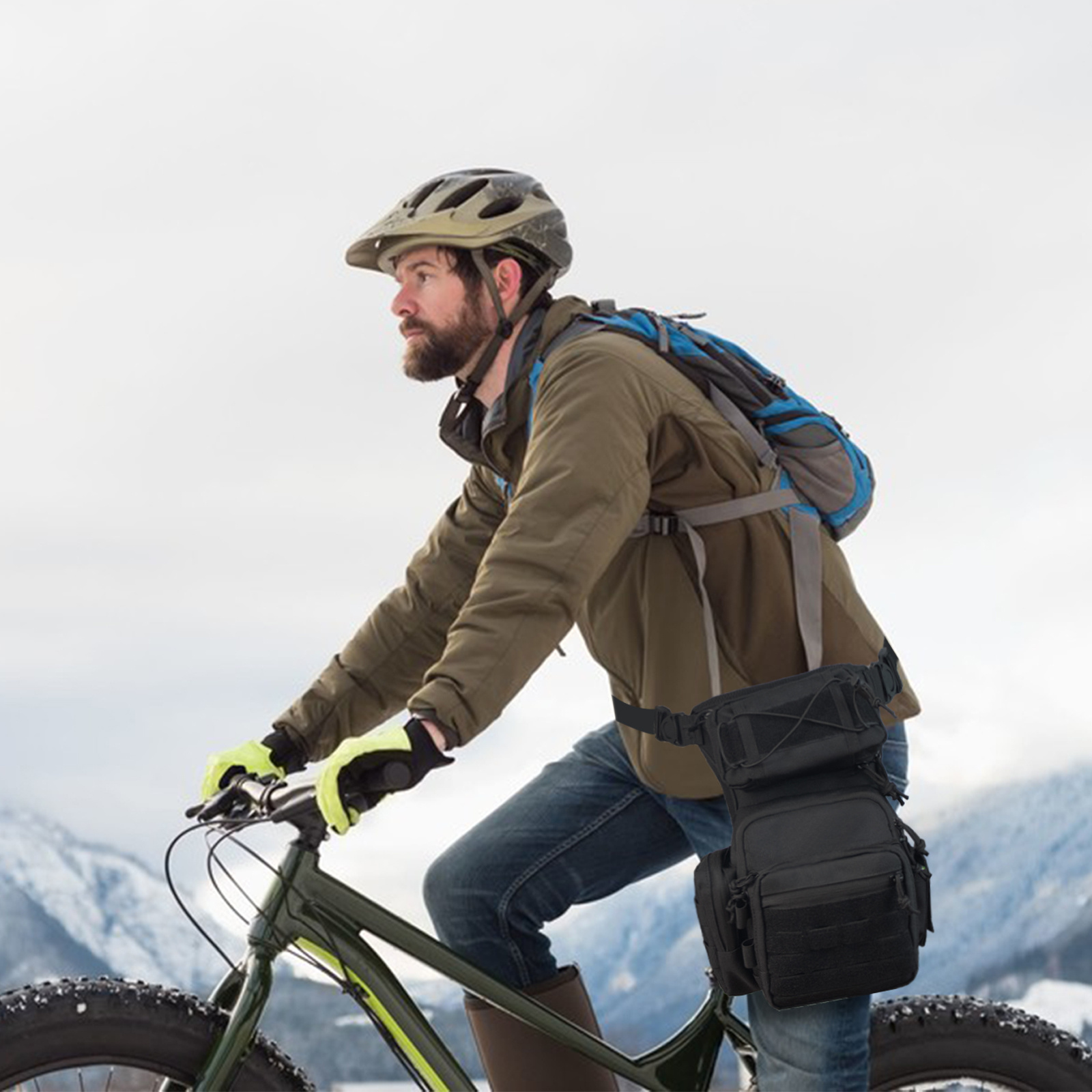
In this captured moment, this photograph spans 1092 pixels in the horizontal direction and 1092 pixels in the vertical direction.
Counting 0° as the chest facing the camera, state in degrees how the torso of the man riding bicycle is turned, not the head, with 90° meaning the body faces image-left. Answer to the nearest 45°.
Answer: approximately 90°

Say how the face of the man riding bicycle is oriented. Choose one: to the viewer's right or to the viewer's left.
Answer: to the viewer's left
